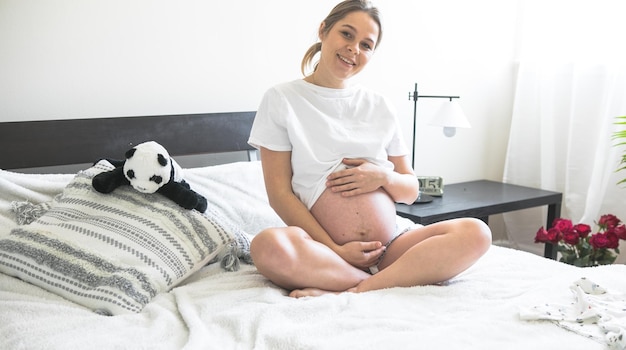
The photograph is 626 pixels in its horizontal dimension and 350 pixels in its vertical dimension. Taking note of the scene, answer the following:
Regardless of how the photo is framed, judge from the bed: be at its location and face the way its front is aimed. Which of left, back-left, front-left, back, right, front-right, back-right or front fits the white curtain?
left

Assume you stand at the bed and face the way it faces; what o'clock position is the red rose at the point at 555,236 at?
The red rose is roughly at 9 o'clock from the bed.

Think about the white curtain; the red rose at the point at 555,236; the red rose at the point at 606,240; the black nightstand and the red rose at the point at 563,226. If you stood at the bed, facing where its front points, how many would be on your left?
5

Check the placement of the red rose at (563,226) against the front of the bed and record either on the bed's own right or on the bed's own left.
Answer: on the bed's own left

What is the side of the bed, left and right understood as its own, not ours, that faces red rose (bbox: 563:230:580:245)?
left

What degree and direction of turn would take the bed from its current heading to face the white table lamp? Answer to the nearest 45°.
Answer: approximately 90° to its left

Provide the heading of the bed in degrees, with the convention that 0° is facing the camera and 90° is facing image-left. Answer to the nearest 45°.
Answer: approximately 315°

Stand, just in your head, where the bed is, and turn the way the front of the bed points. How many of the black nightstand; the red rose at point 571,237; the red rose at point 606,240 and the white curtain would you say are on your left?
4
